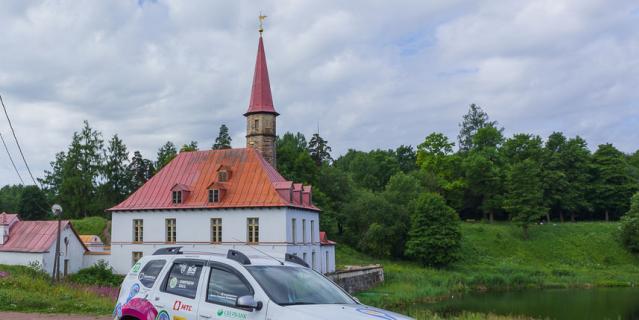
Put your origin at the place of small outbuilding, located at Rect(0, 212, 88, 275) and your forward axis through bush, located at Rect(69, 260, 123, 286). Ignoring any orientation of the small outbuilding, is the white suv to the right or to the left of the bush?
right

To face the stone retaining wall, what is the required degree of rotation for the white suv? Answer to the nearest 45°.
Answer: approximately 135° to its left

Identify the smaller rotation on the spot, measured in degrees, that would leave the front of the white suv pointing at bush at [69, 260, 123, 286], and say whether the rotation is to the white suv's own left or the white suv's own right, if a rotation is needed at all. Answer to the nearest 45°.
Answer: approximately 135° to the white suv's own left

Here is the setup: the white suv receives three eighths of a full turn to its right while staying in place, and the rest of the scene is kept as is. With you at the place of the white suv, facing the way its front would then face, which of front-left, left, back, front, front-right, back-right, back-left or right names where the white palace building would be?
right

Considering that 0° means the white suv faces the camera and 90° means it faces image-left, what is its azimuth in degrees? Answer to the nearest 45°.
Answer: approximately 315°

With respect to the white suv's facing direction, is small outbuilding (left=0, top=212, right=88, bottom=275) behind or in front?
behind
